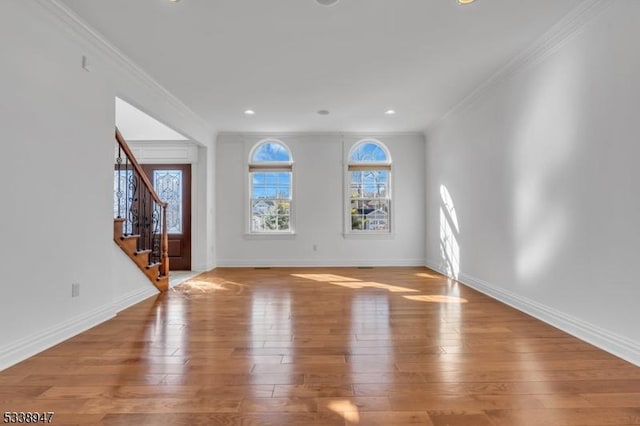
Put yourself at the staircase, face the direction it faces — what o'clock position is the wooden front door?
The wooden front door is roughly at 11 o'clock from the staircase.

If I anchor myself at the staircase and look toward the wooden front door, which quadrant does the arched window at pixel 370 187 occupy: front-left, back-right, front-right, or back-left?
front-right

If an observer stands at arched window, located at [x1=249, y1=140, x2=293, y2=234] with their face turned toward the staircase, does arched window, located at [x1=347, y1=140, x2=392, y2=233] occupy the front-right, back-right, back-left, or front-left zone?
back-left

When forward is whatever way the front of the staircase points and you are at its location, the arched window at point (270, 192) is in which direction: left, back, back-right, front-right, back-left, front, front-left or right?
front

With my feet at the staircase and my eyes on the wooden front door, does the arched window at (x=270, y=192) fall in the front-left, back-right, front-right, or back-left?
front-right

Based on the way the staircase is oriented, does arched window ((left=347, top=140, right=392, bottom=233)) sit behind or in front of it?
in front

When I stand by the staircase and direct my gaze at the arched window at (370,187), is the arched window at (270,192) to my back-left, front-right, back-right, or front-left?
front-left

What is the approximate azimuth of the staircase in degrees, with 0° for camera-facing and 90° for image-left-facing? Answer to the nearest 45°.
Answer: approximately 225°

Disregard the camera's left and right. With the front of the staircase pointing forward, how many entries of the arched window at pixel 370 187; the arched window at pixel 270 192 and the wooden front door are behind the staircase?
0
